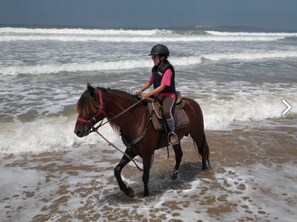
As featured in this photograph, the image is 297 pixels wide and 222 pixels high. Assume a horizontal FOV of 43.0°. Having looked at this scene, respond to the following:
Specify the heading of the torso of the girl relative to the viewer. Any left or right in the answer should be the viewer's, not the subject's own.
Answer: facing the viewer and to the left of the viewer
